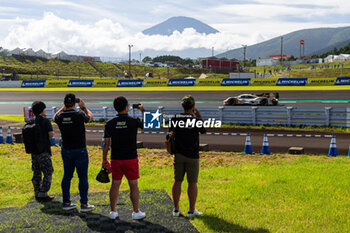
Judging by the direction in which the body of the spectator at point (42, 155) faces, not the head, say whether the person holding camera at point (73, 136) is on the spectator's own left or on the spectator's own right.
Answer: on the spectator's own right

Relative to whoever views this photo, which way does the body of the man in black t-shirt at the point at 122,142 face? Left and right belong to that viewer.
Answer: facing away from the viewer and to the right of the viewer

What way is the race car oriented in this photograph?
to the viewer's left

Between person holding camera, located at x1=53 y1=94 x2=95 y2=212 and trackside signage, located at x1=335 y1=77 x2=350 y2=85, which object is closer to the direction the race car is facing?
the person holding camera

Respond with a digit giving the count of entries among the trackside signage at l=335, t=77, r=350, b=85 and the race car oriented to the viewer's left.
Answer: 1

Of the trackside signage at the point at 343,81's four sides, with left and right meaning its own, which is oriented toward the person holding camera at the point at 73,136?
front

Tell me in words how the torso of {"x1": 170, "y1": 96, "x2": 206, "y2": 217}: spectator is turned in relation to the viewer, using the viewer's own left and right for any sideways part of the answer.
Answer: facing away from the viewer and to the right of the viewer

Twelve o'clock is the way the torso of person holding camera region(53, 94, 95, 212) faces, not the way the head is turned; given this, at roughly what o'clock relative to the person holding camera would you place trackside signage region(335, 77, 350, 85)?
The trackside signage is roughly at 12 o'clock from the person holding camera.

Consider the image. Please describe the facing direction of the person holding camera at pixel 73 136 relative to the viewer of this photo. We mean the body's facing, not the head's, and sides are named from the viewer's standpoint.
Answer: facing away from the viewer and to the right of the viewer

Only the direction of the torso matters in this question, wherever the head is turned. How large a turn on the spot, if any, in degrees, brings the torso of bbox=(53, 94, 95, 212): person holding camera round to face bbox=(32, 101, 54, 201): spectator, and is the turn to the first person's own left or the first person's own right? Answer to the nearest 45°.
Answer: approximately 90° to the first person's own left
